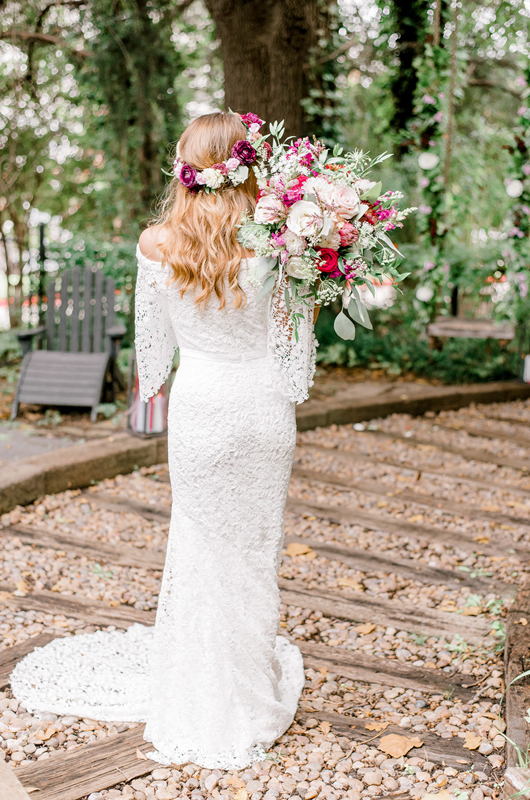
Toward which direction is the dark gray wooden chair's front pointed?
toward the camera

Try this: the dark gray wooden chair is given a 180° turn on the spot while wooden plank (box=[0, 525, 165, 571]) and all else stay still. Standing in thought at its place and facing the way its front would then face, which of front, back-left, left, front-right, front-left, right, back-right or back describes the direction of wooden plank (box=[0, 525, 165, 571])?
back

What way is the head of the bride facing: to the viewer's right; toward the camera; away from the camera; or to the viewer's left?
away from the camera

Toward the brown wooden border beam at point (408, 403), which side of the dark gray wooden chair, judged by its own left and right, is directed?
left

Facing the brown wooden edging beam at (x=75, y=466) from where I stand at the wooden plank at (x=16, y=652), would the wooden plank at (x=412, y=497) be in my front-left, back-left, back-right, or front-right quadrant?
front-right

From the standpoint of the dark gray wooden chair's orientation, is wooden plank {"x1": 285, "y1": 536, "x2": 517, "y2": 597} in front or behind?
in front

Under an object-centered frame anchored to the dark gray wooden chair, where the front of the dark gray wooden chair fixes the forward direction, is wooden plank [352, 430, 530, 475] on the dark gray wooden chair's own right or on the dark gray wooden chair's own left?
on the dark gray wooden chair's own left

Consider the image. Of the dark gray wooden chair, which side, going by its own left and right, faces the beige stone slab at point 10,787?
front

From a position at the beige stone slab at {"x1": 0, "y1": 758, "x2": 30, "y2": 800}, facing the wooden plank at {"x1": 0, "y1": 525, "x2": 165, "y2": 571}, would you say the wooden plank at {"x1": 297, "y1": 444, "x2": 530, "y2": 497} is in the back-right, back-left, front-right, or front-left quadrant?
front-right

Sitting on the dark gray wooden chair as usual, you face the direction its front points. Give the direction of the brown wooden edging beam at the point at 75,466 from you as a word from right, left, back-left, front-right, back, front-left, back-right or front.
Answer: front

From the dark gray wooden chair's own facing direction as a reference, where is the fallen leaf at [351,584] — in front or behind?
in front

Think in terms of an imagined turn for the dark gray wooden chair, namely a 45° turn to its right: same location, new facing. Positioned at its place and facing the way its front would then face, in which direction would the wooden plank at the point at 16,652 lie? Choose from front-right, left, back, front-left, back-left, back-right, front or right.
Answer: front-left

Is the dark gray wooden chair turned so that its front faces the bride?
yes

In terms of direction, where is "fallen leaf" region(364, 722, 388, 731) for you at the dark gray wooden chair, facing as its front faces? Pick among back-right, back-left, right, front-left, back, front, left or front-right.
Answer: front

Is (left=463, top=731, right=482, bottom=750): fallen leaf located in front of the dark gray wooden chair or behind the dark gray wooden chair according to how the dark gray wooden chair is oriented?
in front

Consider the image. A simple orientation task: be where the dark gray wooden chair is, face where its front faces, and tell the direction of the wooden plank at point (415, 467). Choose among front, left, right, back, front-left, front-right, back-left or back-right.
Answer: front-left
